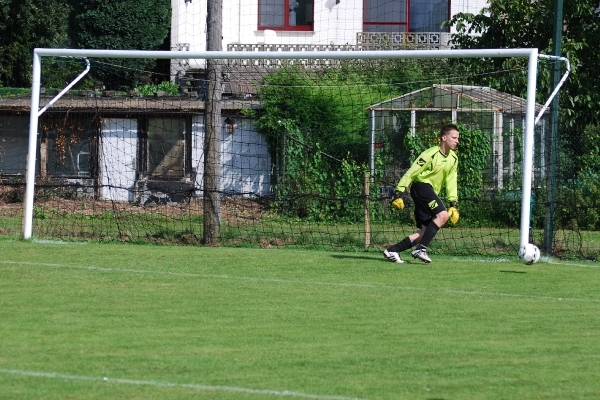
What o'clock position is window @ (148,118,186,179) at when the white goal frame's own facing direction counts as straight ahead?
The window is roughly at 5 o'clock from the white goal frame.

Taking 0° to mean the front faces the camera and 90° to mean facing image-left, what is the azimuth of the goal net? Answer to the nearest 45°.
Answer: approximately 0°

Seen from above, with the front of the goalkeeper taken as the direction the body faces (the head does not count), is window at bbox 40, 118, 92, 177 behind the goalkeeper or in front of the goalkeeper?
behind

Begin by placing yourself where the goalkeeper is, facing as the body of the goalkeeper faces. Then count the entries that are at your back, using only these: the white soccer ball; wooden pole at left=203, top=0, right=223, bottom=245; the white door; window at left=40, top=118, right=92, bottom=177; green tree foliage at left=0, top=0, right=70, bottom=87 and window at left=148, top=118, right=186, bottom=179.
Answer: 5

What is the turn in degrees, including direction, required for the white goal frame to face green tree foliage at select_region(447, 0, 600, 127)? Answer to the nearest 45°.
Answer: approximately 135° to its left

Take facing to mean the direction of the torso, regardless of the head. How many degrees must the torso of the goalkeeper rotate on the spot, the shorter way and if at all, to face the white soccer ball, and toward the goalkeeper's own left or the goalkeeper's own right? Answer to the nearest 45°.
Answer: approximately 45° to the goalkeeper's own left

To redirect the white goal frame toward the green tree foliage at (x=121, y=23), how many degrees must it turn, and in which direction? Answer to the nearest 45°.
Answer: approximately 180°

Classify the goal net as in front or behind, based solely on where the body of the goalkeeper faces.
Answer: behind
